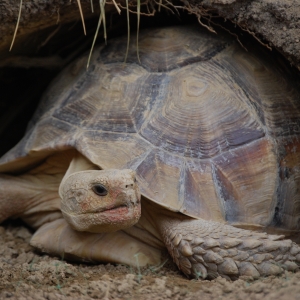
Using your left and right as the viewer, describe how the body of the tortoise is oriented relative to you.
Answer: facing the viewer and to the left of the viewer
